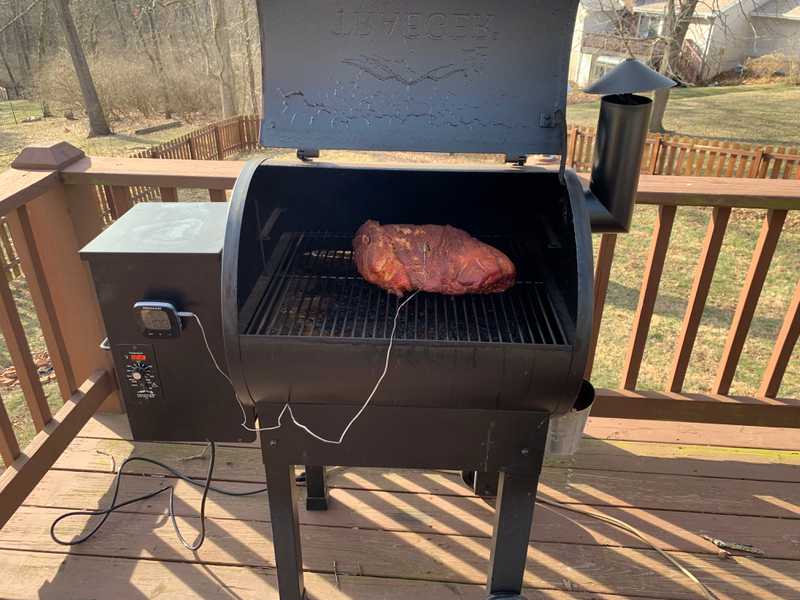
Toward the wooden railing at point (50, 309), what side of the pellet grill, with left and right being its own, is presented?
right

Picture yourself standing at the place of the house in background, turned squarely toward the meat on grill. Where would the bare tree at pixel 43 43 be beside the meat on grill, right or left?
right

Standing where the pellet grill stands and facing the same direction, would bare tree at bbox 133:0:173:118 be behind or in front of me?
behind

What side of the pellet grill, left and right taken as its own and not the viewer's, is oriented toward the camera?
front

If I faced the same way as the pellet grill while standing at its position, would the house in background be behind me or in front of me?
behind
